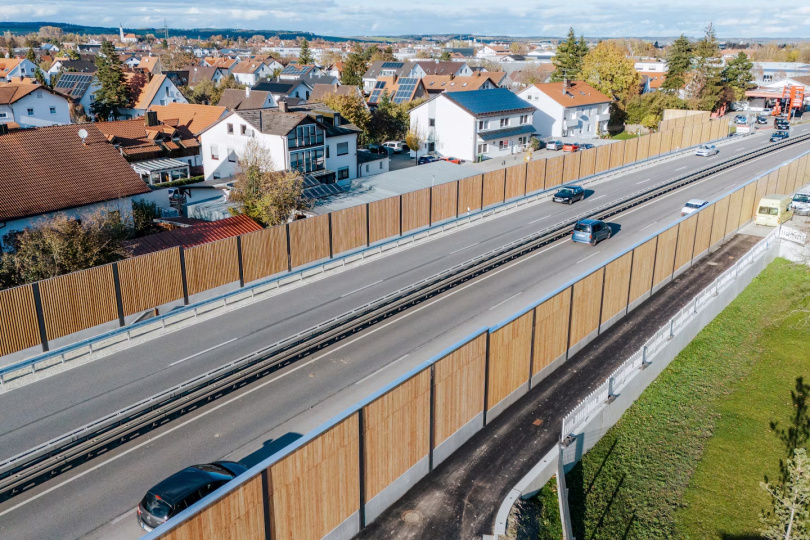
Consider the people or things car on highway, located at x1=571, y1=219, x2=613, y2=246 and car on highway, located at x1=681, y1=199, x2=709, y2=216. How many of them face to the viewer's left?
0

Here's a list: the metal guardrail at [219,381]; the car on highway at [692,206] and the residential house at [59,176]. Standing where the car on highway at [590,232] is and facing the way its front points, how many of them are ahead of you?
1

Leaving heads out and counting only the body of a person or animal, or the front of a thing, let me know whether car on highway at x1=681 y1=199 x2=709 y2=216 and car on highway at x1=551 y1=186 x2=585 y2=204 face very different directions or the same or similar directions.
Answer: very different directions

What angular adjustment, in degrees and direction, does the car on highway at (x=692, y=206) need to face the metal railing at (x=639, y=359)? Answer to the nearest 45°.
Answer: approximately 135° to its right

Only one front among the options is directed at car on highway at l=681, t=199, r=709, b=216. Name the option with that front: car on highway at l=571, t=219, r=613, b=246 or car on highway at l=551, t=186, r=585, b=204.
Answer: car on highway at l=571, t=219, r=613, b=246

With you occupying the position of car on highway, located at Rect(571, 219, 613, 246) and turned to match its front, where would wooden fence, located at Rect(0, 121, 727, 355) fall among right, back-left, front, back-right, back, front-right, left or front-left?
back

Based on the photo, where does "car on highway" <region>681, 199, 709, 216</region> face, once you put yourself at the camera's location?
facing away from the viewer and to the right of the viewer

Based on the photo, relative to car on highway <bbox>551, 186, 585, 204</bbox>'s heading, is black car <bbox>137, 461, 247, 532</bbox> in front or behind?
in front

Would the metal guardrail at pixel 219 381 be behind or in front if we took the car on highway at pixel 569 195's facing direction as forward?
in front

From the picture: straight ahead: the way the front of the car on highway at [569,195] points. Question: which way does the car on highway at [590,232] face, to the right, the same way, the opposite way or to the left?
the opposite way

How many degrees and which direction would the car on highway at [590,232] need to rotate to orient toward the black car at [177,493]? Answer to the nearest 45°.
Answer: approximately 135° to its right

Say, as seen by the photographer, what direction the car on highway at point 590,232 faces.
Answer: facing away from the viewer and to the right of the viewer

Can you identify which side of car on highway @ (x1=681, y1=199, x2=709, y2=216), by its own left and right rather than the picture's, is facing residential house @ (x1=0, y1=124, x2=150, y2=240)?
back
